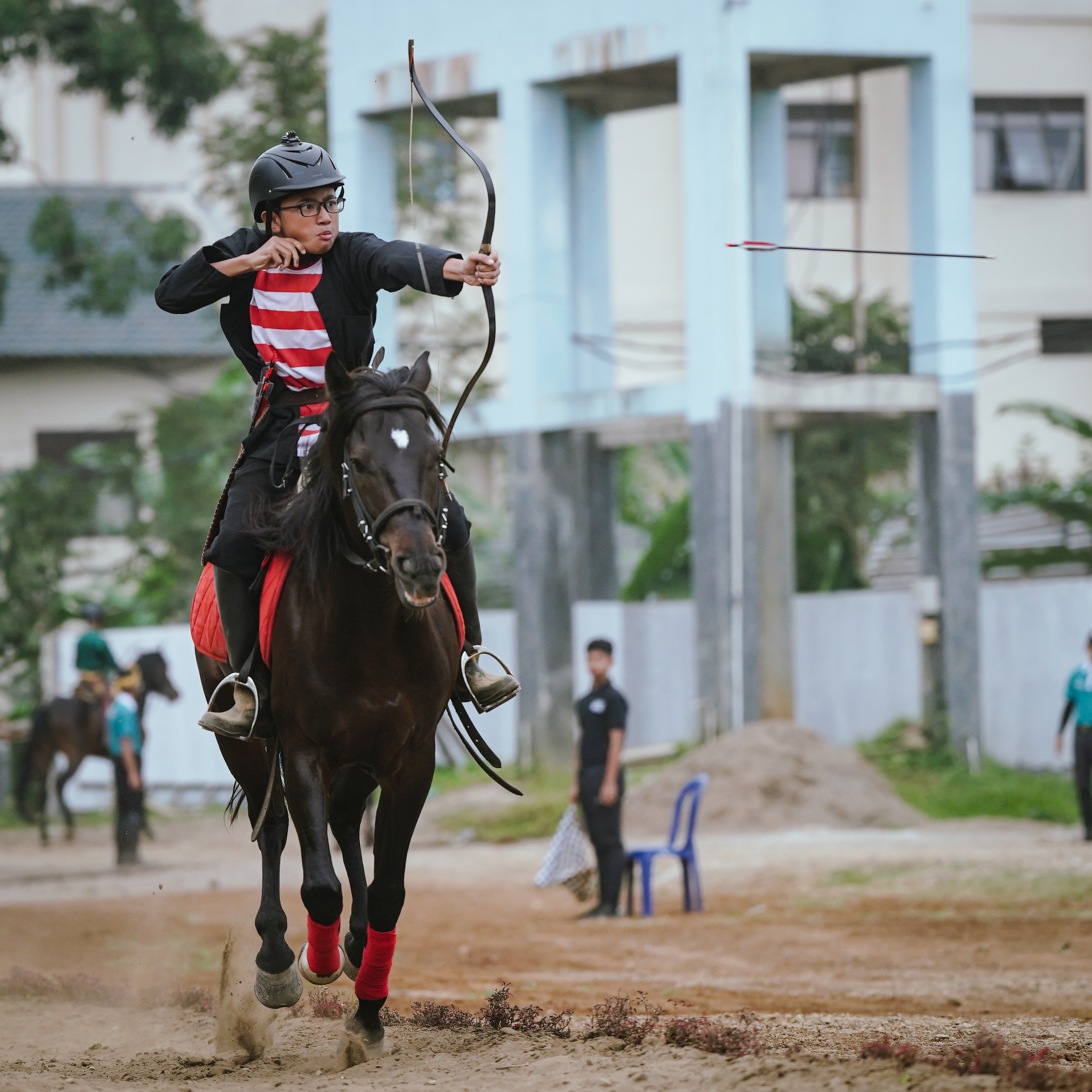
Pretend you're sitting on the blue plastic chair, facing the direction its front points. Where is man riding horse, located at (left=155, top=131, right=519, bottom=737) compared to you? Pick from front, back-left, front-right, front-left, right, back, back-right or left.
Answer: left

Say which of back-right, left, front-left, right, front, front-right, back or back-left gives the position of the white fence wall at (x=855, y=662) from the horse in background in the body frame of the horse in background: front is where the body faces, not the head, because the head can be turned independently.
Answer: front

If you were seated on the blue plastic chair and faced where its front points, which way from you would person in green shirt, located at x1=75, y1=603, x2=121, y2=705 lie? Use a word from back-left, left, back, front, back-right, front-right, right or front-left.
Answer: front-right

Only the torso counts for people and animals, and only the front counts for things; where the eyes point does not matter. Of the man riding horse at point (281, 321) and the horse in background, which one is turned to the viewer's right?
the horse in background

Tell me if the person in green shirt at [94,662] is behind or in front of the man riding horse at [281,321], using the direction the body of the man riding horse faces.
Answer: behind

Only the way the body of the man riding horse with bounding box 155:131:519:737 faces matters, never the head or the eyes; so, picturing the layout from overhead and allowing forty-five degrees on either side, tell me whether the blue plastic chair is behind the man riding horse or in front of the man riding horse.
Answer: behind

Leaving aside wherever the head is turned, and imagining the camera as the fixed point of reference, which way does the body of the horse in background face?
to the viewer's right

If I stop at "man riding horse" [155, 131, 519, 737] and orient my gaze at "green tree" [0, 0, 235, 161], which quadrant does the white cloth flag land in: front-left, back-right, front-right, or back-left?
front-right

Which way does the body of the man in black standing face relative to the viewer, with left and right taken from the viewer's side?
facing the viewer and to the left of the viewer

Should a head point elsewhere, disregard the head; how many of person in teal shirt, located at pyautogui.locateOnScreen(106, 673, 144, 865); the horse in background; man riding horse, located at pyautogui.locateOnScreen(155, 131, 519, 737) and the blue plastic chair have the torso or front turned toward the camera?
1

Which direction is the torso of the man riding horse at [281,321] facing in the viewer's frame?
toward the camera
